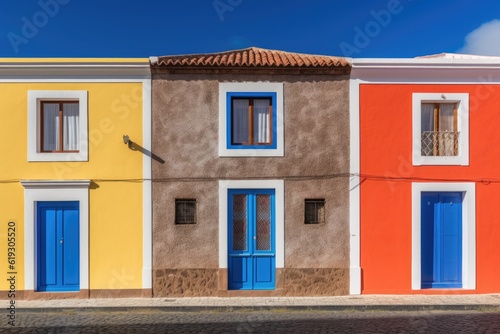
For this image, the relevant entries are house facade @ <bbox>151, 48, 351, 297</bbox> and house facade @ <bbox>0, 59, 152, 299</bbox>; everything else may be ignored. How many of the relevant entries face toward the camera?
2

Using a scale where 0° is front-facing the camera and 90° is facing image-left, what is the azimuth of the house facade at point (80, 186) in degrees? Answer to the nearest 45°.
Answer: approximately 0°

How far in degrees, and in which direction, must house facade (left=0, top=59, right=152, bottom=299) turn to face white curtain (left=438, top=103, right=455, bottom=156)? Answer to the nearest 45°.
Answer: approximately 90° to its left

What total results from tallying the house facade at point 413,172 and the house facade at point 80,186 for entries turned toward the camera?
2

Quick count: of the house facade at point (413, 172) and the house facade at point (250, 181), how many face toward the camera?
2

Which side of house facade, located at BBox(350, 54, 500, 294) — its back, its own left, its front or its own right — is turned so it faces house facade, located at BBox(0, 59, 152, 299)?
right

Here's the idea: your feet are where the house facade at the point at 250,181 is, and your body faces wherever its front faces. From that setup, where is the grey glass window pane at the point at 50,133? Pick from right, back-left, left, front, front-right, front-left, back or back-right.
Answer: right
